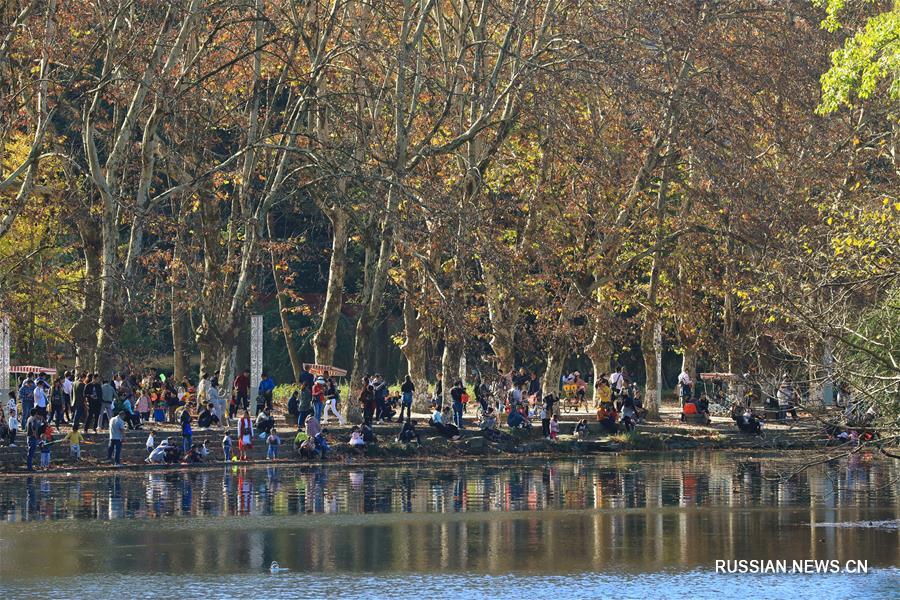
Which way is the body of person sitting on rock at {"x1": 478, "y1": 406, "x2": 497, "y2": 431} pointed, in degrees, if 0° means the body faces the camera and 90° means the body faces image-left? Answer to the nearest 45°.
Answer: approximately 45°

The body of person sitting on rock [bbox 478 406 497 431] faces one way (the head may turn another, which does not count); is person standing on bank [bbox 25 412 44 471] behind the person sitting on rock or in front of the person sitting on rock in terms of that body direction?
in front
